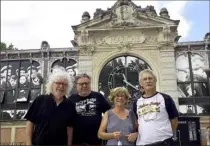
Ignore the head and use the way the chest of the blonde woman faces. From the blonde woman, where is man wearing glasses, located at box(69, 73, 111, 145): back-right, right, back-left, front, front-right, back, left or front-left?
back-right

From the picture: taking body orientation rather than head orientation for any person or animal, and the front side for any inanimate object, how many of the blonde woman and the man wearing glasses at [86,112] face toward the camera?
2

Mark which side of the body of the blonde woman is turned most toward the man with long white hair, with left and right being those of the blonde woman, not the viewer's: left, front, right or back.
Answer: right

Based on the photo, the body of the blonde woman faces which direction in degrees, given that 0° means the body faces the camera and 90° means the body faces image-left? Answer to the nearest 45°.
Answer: approximately 0°

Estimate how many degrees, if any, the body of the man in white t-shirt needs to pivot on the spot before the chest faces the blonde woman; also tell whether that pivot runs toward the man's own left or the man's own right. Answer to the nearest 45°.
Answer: approximately 45° to the man's own right

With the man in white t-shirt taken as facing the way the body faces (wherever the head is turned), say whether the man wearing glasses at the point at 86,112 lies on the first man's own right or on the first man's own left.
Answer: on the first man's own right

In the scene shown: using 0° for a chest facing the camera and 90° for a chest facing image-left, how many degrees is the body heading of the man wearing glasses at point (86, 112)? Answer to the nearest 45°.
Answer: approximately 0°
